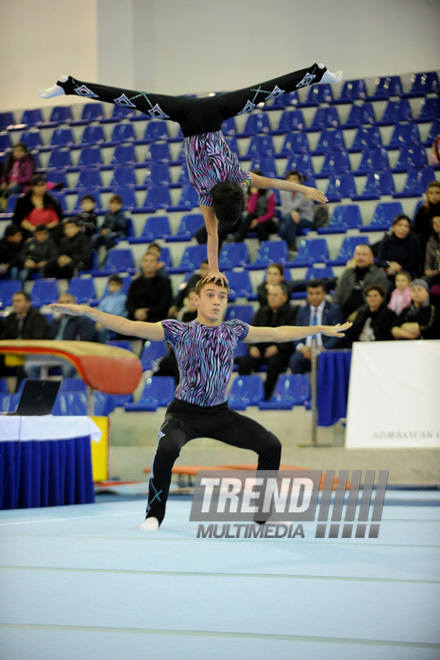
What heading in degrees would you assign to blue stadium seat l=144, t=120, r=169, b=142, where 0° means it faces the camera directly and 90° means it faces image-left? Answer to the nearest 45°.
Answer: approximately 0°

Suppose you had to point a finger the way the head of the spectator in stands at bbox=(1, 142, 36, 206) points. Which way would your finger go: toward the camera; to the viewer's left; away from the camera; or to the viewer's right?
toward the camera

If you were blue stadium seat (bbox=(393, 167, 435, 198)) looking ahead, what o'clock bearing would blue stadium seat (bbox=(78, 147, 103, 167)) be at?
blue stadium seat (bbox=(78, 147, 103, 167)) is roughly at 2 o'clock from blue stadium seat (bbox=(393, 167, 435, 198)).

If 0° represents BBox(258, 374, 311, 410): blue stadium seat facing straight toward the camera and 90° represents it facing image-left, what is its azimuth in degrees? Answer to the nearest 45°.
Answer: approximately 45°

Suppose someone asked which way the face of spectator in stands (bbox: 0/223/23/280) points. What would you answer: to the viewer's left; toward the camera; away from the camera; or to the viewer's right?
toward the camera

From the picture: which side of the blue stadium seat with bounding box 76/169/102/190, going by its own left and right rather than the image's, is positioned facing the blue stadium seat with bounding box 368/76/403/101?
left

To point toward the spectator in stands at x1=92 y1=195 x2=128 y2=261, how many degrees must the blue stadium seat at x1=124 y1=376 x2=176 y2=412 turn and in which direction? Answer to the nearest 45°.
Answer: approximately 135° to its right

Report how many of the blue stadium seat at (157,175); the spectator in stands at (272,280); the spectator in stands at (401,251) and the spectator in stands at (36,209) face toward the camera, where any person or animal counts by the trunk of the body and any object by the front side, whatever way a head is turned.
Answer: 4

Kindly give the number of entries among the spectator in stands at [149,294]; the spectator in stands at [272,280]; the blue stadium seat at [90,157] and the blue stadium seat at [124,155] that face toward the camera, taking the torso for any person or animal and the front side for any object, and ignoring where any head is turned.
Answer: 4

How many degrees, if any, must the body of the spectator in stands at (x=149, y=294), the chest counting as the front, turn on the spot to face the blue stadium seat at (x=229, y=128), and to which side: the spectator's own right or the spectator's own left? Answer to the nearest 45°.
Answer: approximately 135° to the spectator's own left

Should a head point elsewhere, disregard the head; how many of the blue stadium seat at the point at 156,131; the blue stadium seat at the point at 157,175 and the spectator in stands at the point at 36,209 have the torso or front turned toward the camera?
3

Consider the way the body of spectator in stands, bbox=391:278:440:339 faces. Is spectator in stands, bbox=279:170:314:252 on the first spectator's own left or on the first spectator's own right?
on the first spectator's own right

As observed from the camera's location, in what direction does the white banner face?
facing the viewer

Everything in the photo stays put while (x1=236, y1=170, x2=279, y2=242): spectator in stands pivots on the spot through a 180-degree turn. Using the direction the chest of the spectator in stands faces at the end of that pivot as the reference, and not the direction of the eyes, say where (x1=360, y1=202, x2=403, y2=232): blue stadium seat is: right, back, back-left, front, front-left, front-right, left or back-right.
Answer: front-right

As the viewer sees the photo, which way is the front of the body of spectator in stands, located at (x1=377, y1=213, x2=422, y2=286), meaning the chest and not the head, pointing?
toward the camera

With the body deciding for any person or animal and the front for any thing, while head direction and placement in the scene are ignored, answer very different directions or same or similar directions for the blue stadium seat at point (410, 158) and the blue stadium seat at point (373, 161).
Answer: same or similar directions

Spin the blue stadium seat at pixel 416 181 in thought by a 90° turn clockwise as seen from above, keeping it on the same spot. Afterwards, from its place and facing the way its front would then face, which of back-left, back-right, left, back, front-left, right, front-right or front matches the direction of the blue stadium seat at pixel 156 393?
left
